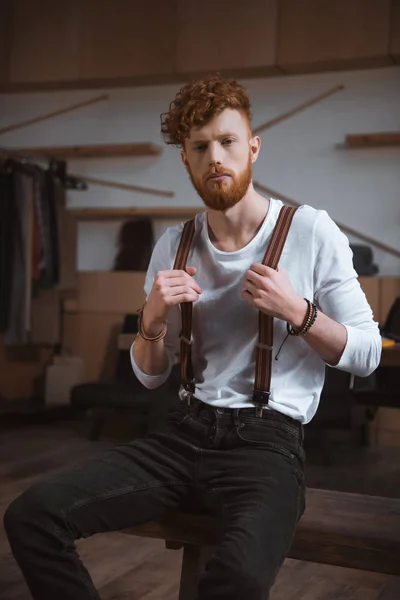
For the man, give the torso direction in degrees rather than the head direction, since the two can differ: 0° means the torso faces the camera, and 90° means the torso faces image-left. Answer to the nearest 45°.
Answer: approximately 45°

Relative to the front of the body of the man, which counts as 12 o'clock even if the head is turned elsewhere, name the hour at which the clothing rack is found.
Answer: The clothing rack is roughly at 4 o'clock from the man.
